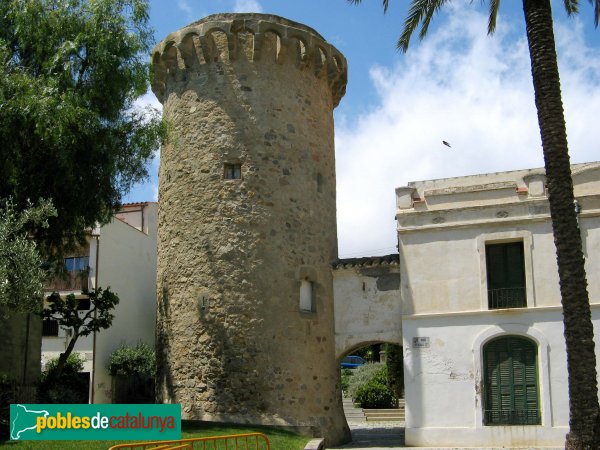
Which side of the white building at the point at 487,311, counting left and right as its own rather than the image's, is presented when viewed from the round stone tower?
right

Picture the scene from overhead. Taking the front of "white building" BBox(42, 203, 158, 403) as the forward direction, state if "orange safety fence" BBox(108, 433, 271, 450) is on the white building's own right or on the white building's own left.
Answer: on the white building's own left

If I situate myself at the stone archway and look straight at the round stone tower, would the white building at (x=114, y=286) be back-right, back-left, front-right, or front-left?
front-right

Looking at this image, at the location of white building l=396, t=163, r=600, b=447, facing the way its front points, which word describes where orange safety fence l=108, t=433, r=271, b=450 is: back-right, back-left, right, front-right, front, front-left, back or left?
front-right

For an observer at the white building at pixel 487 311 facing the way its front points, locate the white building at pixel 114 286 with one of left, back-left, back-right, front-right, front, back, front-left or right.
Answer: back-right

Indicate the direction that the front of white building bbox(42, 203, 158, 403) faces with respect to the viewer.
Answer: facing the viewer and to the left of the viewer

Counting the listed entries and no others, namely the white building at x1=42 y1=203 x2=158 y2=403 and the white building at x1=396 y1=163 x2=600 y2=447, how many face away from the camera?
0

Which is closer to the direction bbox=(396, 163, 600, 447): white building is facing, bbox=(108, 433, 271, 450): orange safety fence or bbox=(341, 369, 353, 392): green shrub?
the orange safety fence

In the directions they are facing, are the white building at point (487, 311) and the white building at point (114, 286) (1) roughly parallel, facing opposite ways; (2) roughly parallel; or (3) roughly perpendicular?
roughly parallel

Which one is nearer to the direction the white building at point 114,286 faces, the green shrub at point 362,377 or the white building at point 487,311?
the white building

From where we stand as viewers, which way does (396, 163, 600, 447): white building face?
facing the viewer

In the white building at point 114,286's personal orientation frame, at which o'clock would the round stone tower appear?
The round stone tower is roughly at 10 o'clock from the white building.

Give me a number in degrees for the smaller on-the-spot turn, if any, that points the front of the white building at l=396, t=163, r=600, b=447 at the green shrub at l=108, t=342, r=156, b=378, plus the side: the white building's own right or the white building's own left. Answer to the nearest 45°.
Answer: approximately 135° to the white building's own right

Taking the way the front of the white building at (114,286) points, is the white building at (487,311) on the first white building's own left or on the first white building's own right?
on the first white building's own left

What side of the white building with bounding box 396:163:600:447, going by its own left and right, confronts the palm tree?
front
